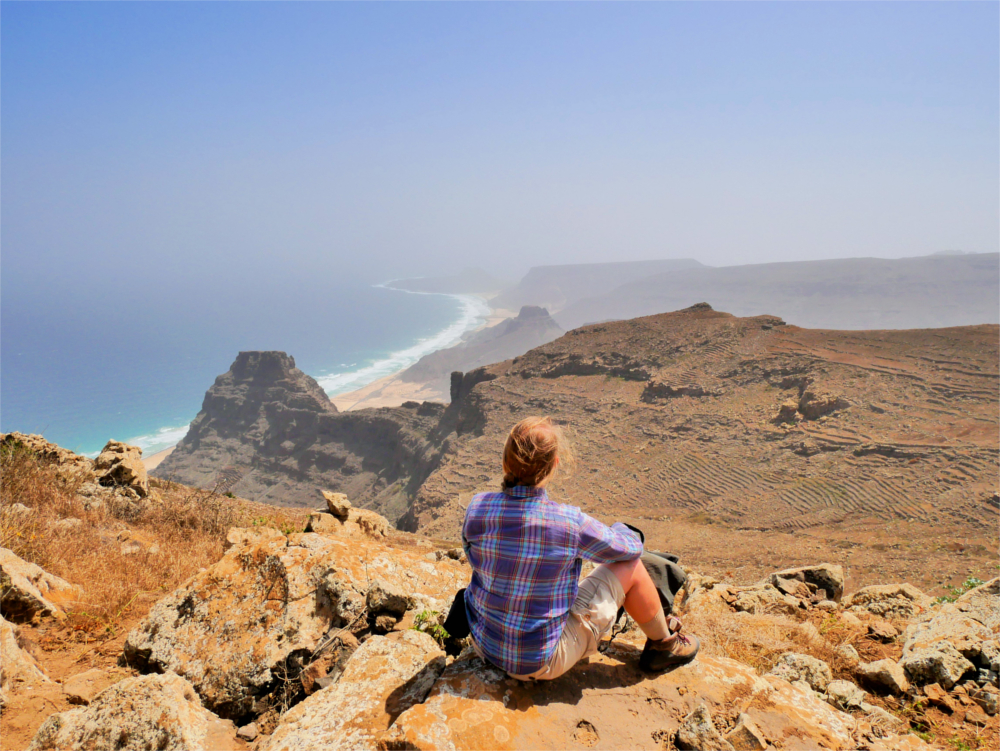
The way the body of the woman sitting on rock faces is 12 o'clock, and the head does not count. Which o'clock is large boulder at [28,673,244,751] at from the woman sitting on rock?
The large boulder is roughly at 7 o'clock from the woman sitting on rock.

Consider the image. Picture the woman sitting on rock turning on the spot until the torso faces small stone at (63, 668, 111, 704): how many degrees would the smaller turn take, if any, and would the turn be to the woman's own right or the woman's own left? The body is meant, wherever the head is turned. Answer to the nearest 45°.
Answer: approximately 135° to the woman's own left

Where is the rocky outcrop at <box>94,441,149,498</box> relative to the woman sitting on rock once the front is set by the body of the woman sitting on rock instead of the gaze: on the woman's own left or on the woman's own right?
on the woman's own left

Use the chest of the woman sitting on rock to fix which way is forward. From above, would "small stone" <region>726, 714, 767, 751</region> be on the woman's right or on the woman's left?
on the woman's right

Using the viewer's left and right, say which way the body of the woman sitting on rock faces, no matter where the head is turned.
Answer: facing away from the viewer and to the right of the viewer

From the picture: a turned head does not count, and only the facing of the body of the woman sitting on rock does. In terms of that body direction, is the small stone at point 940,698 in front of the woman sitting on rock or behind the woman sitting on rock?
in front

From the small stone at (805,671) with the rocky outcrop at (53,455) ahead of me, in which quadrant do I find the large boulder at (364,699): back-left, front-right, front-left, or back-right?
front-left

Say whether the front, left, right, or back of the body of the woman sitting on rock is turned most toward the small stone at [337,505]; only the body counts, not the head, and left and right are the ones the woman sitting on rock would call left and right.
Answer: left

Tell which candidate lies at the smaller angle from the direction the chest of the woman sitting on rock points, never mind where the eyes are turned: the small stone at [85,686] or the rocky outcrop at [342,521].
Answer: the rocky outcrop

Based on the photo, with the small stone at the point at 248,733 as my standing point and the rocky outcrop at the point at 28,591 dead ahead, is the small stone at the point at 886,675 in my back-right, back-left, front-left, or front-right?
back-right
